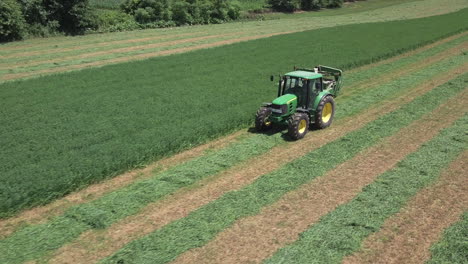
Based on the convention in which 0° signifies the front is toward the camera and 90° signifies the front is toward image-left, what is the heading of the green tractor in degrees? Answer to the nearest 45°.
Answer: approximately 45°
